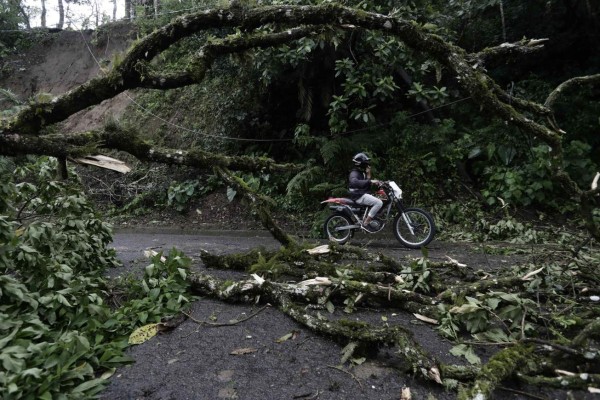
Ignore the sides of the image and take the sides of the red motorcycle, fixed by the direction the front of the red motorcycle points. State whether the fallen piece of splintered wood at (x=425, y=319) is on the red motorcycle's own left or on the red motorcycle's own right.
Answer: on the red motorcycle's own right

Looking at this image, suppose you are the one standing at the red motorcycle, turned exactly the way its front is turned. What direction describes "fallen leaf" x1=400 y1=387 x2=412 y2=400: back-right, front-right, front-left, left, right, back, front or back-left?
right

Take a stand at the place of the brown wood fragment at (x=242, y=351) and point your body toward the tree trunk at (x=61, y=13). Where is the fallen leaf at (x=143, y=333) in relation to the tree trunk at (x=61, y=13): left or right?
left

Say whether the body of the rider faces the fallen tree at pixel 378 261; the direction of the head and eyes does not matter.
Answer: no

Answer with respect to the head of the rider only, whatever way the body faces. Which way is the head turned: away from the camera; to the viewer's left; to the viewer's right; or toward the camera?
to the viewer's right

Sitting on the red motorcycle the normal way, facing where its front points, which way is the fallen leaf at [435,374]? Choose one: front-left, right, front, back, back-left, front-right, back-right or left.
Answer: right

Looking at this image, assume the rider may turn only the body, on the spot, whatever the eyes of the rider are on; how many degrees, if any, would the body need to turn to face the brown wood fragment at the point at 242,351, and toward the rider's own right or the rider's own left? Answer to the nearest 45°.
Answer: approximately 90° to the rider's own right

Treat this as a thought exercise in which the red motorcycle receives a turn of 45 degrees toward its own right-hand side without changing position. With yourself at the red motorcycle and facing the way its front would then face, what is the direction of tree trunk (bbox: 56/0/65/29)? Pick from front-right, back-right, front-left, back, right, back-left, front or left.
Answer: back

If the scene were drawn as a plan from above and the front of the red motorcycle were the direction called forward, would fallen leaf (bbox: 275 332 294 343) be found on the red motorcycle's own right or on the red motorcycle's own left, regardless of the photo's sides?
on the red motorcycle's own right

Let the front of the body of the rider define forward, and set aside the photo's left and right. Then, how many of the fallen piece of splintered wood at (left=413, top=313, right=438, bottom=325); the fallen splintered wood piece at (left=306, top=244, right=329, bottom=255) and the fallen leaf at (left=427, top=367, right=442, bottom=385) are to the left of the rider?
0

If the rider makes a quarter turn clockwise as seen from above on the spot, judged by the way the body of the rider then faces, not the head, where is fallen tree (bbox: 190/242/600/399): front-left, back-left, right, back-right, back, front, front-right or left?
front

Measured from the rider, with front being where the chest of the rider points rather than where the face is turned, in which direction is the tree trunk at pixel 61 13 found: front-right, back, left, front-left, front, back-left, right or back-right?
back-left

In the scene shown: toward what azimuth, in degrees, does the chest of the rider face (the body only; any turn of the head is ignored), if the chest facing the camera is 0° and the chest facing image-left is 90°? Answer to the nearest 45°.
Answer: approximately 270°

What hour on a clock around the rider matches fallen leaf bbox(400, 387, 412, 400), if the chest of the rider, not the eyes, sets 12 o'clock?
The fallen leaf is roughly at 3 o'clock from the rider.

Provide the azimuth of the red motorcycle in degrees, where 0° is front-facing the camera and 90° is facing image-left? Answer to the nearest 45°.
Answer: approximately 270°
